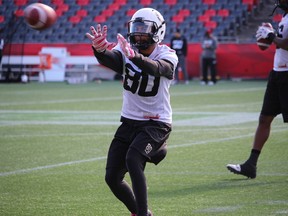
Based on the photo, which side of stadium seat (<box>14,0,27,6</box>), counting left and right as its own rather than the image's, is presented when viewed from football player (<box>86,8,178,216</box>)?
front

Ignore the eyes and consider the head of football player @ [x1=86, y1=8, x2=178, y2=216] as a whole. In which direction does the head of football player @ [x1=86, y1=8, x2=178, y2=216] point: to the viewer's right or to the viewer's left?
to the viewer's left

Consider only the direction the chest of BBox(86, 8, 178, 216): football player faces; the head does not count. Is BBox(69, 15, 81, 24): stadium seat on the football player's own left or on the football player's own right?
on the football player's own right

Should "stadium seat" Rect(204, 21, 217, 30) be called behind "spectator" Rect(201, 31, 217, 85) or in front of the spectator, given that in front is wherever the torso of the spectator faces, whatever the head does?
behind

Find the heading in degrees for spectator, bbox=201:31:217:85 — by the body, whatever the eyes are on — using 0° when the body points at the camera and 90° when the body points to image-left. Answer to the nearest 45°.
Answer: approximately 0°

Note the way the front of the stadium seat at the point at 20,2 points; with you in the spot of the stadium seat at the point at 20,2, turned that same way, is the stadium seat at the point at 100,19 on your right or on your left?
on your left

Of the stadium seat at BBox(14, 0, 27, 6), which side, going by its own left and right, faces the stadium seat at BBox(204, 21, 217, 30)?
left

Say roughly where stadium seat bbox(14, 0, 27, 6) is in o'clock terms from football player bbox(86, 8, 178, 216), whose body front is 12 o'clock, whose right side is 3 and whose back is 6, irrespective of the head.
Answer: The stadium seat is roughly at 4 o'clock from the football player.

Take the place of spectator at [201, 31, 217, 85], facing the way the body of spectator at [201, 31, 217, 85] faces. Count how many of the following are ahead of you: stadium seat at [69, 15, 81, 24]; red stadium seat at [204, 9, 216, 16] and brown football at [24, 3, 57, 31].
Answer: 1

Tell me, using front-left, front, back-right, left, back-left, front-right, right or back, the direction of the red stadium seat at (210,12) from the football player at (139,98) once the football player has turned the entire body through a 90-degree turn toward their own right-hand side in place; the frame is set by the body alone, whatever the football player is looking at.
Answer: front-right
